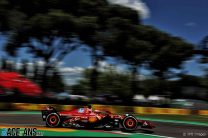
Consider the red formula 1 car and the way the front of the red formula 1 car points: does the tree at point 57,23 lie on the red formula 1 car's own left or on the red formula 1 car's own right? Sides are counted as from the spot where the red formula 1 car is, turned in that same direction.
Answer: on the red formula 1 car's own left

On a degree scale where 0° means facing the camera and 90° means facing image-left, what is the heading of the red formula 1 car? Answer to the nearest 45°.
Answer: approximately 270°
